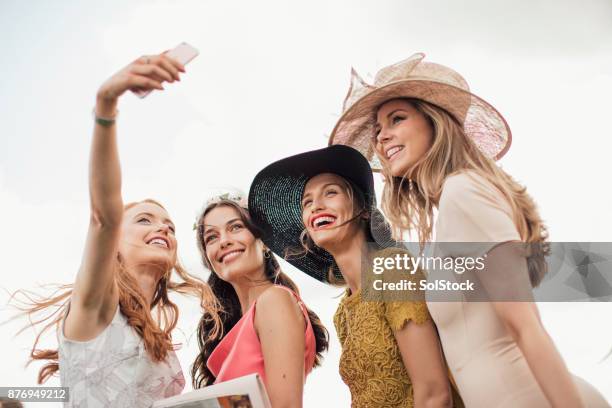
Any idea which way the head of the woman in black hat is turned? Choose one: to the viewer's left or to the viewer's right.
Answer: to the viewer's left

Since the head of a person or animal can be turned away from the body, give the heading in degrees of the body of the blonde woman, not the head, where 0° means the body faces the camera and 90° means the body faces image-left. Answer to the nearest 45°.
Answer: approximately 45°

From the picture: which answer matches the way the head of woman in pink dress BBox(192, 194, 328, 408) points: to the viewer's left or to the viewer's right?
to the viewer's left

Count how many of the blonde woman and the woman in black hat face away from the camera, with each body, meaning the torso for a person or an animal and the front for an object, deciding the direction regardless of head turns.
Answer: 0

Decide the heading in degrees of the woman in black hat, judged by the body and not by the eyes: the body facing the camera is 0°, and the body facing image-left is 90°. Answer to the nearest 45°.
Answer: approximately 45°
